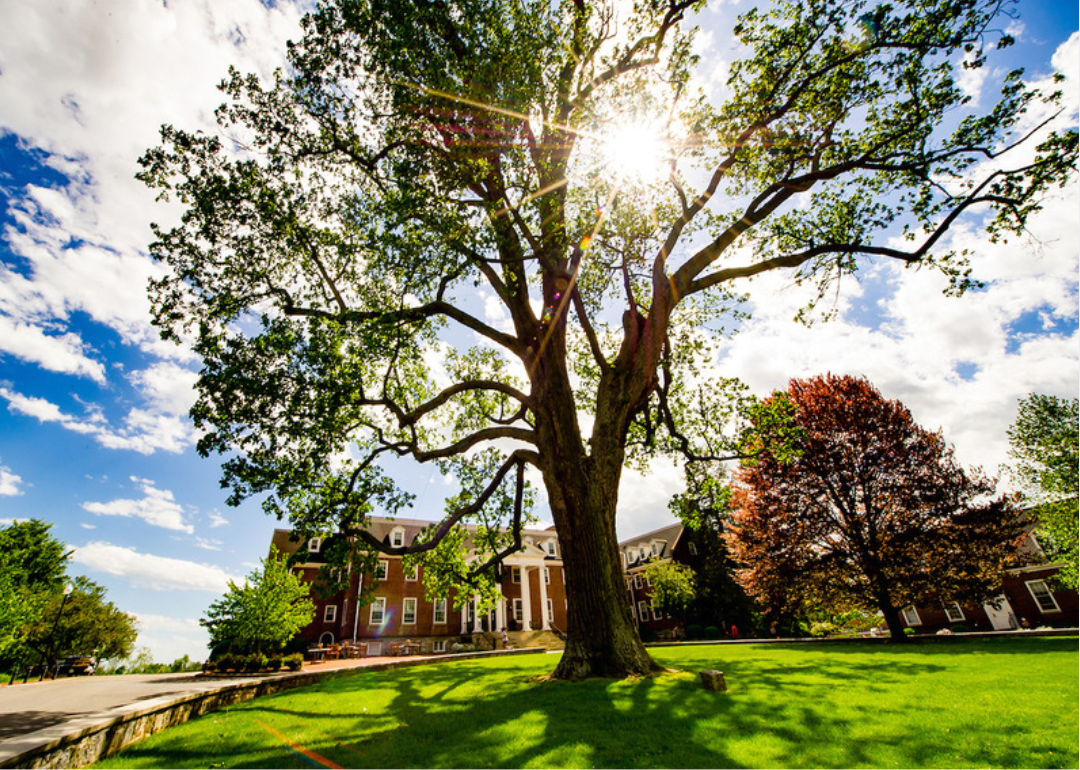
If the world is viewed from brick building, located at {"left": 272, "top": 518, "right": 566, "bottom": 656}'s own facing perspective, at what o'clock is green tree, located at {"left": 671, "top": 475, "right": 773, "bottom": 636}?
The green tree is roughly at 10 o'clock from the brick building.

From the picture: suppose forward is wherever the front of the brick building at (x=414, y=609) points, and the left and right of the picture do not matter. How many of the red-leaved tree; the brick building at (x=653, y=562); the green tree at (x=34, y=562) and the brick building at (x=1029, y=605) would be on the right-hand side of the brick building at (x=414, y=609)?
1

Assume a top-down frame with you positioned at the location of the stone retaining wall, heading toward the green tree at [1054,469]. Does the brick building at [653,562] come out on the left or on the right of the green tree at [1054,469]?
left

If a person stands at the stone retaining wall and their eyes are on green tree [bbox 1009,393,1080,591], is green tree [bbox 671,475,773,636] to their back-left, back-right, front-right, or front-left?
front-left

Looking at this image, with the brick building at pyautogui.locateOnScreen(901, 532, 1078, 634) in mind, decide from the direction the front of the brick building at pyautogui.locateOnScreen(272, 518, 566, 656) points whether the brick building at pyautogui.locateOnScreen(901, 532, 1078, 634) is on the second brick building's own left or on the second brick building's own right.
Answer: on the second brick building's own left

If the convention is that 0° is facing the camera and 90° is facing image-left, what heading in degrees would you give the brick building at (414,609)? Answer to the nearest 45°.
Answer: approximately 0°

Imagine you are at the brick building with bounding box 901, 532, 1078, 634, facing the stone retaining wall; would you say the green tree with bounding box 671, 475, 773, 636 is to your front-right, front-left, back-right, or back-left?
front-right

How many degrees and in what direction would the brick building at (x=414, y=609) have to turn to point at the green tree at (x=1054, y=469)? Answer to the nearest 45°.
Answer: approximately 45° to its left

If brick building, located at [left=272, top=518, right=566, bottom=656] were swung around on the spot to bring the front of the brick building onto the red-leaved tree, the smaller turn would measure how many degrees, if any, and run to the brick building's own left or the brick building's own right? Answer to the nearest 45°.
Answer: approximately 45° to the brick building's own left

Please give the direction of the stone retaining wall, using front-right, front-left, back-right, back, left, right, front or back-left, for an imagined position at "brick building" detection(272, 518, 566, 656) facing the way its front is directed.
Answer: front

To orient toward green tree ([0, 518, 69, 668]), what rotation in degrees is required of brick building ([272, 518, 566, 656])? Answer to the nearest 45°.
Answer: approximately 90° to its right

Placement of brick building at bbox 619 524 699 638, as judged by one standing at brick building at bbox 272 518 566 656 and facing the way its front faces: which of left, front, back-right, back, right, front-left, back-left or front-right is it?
left
